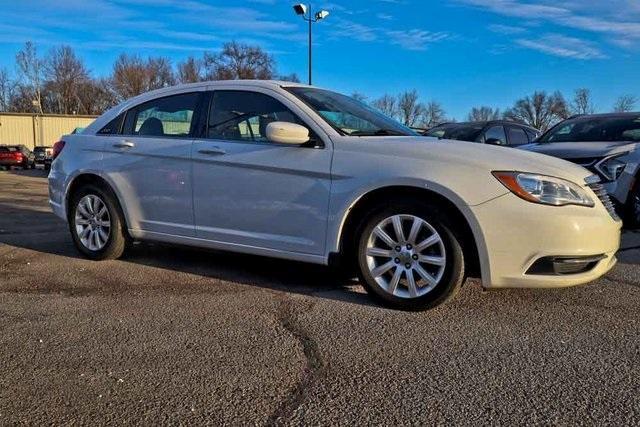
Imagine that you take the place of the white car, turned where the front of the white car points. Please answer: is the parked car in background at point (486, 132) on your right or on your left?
on your left

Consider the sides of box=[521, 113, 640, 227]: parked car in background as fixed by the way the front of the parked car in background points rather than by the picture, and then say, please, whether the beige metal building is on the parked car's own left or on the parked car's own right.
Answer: on the parked car's own right

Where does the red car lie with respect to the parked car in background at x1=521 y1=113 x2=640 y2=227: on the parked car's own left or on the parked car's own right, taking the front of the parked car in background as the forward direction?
on the parked car's own right

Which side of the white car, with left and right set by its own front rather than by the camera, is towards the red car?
back

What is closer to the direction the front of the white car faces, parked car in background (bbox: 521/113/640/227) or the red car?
the parked car in background

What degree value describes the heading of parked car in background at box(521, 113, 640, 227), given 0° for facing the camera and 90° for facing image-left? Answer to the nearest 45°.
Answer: approximately 45°

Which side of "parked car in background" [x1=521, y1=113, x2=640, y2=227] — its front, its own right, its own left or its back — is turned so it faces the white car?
front

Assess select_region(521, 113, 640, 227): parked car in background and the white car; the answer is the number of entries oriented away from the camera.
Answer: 0

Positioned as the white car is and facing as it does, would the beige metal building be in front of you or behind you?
behind
